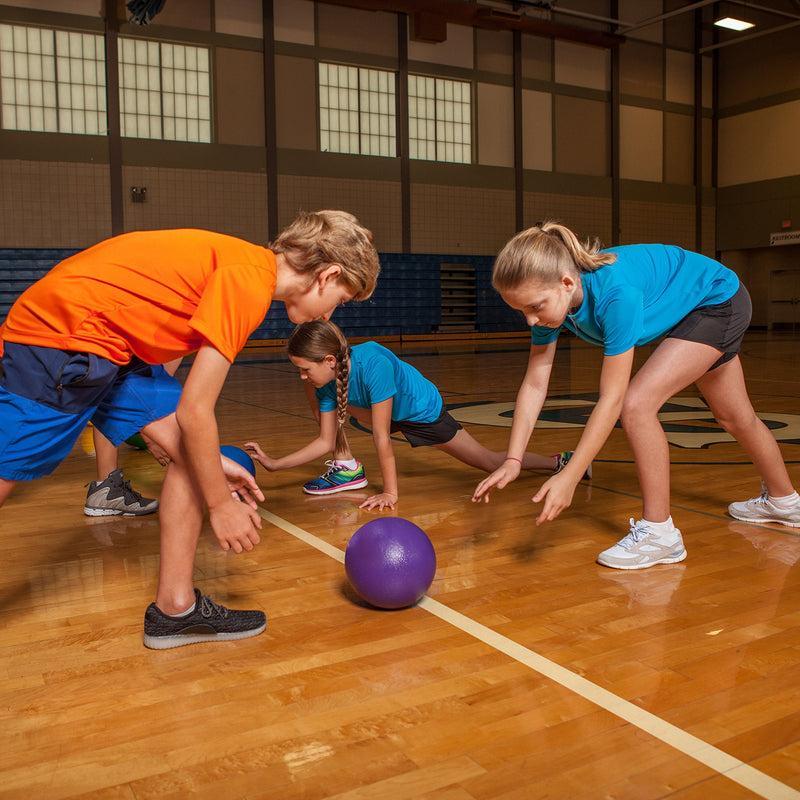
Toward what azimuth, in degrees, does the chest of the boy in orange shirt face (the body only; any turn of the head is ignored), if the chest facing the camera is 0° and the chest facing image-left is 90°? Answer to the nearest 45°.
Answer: approximately 270°

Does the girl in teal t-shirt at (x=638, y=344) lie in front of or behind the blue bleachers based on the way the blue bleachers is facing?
in front

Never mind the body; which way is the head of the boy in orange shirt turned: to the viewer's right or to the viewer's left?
to the viewer's right

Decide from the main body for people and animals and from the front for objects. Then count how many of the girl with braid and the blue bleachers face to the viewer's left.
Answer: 1

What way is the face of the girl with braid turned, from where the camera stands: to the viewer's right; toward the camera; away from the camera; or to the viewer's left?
to the viewer's left

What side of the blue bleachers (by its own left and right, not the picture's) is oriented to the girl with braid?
front

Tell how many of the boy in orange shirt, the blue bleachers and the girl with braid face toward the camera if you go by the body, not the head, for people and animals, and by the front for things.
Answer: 1

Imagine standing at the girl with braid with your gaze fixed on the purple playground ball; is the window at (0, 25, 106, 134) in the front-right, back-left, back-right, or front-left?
back-right

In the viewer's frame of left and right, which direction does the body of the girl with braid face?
facing to the left of the viewer

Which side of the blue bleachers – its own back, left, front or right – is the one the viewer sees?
front

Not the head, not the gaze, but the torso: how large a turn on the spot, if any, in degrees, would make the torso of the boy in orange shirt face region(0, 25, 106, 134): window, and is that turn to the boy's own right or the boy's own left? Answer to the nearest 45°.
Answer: approximately 90° to the boy's own left

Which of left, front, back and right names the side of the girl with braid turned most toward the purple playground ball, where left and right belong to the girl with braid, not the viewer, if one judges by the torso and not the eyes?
left
